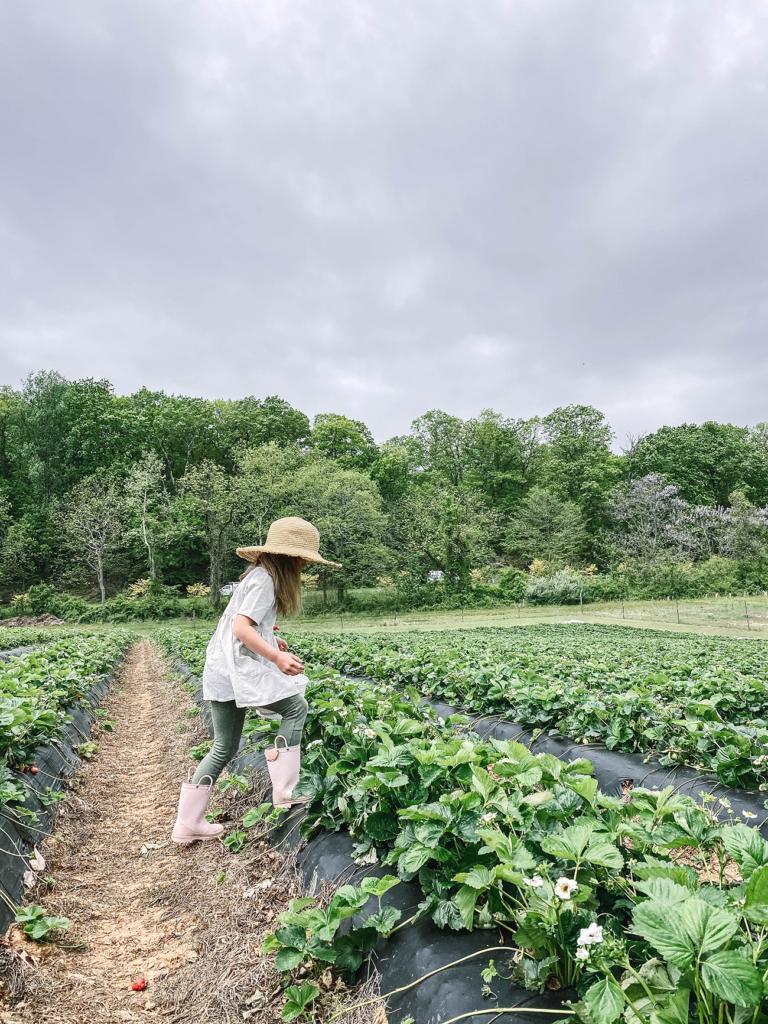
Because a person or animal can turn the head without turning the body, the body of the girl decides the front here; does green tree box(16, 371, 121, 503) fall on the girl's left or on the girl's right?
on the girl's left

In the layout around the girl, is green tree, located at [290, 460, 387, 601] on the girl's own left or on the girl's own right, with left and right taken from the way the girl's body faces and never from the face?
on the girl's own left

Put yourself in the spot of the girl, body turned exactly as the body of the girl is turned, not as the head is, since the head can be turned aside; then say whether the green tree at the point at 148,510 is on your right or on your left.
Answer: on your left

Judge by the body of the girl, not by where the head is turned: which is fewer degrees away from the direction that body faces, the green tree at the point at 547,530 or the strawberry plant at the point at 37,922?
the green tree

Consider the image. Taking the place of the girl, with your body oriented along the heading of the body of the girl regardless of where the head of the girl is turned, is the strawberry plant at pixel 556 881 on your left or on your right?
on your right

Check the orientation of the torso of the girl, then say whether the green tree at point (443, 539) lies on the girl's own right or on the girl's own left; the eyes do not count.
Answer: on the girl's own left

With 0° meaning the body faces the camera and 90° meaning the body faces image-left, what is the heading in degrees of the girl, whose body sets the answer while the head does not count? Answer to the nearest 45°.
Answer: approximately 270°

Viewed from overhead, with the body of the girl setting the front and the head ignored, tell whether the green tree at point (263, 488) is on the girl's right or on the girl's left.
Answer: on the girl's left

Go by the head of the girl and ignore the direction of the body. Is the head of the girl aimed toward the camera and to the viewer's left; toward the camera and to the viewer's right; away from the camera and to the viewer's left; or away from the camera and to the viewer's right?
away from the camera and to the viewer's right

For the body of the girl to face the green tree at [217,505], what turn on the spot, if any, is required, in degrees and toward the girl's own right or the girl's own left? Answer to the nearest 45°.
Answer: approximately 90° to the girl's own left
